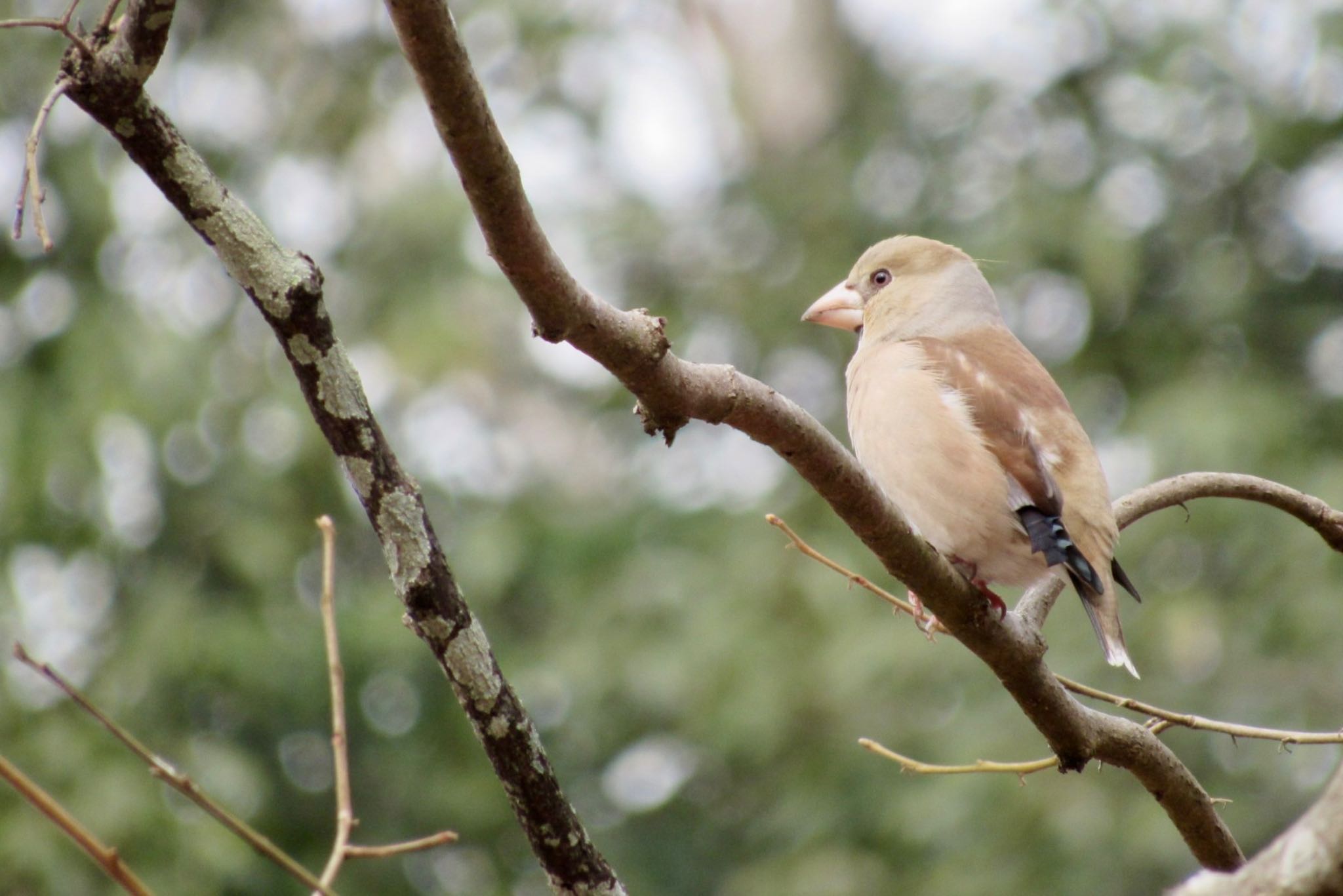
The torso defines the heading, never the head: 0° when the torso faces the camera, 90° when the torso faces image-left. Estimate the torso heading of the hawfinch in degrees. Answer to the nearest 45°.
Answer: approximately 90°

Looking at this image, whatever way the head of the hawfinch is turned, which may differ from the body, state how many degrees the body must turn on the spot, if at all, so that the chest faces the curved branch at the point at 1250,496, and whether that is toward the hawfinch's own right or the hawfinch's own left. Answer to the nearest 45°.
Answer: approximately 135° to the hawfinch's own left
